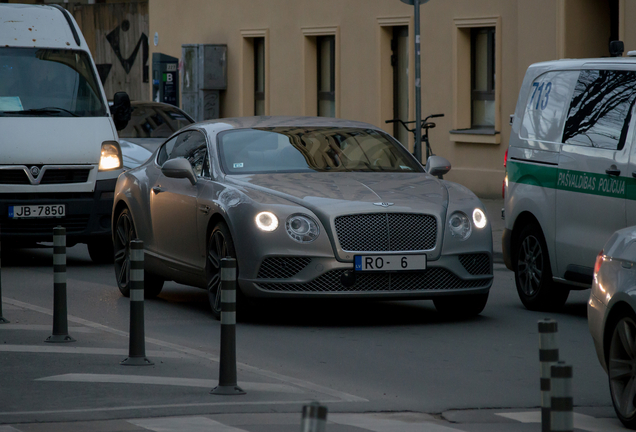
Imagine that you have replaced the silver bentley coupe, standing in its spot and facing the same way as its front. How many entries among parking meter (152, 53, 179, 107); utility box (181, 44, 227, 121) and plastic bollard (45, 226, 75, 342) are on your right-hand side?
1

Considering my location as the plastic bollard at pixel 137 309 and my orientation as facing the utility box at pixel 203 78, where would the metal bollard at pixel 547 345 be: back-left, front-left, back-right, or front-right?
back-right

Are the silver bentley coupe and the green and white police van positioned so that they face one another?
no

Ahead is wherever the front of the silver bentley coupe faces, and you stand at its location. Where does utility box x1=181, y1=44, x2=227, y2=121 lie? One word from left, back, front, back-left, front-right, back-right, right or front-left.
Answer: back-left

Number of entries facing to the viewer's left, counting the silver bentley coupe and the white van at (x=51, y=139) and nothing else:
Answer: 0

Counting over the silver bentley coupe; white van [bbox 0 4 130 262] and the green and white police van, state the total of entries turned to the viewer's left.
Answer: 0

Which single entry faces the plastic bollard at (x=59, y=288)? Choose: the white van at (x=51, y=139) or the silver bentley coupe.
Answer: the white van

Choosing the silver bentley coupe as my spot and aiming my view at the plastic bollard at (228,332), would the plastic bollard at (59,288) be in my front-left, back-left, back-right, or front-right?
front-right

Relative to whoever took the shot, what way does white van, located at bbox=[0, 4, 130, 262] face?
facing the viewer

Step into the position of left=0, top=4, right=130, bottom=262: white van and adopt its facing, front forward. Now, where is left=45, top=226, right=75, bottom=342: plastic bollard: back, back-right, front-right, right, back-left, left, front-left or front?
front

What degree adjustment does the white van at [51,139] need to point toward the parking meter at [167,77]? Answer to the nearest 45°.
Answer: approximately 180°

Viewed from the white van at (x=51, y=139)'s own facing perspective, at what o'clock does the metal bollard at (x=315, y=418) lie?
The metal bollard is roughly at 12 o'clock from the white van.

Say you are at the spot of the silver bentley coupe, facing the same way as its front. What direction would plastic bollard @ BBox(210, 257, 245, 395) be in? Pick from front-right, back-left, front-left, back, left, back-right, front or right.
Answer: front-right

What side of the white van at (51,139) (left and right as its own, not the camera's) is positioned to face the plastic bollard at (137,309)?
front

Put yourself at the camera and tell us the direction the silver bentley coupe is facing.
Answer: facing the viewer and to the right of the viewer
